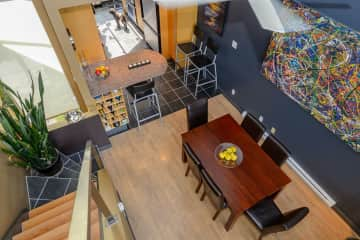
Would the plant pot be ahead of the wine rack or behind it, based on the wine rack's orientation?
ahead

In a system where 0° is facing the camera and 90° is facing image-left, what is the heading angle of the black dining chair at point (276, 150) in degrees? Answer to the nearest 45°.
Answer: approximately 45°

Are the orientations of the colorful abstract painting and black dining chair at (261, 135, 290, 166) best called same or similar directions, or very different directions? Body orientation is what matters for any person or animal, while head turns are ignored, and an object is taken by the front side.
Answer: same or similar directions

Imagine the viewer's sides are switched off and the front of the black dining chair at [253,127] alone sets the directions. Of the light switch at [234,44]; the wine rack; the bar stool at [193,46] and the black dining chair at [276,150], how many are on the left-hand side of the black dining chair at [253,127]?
1

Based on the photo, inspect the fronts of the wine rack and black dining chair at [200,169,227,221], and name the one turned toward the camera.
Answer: the wine rack

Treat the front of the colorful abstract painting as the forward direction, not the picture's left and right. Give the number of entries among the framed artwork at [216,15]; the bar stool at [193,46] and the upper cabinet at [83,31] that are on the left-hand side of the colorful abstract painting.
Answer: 0

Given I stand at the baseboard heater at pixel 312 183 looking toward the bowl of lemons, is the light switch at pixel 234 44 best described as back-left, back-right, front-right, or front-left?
front-right

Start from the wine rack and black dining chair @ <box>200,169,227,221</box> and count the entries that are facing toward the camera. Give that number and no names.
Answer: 1

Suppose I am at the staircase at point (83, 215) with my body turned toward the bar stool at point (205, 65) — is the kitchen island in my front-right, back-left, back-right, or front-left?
front-left

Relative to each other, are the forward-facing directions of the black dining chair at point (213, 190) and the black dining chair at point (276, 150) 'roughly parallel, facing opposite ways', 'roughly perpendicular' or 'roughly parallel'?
roughly parallel, facing opposite ways

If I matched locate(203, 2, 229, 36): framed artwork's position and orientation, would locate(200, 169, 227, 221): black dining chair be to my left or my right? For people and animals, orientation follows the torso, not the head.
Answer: on my left

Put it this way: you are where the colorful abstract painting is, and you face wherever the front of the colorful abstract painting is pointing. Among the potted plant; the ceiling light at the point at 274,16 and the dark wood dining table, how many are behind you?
0

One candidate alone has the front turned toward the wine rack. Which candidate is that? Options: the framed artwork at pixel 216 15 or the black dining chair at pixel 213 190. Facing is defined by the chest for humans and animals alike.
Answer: the framed artwork

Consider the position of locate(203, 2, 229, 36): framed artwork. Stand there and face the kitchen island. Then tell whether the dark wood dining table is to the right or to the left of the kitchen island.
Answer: left

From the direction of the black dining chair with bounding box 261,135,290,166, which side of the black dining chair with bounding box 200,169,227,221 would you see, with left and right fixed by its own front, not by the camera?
front

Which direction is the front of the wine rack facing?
toward the camera

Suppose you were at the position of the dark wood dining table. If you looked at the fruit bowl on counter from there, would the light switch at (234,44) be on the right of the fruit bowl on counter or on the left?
right

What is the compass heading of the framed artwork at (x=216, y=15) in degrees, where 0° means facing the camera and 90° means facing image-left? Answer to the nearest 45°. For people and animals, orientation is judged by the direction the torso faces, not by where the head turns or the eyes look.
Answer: approximately 45°

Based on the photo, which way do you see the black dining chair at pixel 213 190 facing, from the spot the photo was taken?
facing away from the viewer and to the right of the viewer

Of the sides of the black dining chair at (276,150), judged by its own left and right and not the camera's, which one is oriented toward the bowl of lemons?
front
